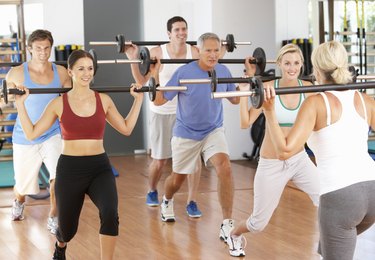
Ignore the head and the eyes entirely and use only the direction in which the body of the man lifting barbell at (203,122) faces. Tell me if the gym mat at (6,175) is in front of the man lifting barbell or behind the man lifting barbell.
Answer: behind

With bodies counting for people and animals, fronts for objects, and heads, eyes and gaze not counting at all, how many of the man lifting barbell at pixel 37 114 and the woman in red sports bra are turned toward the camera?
2

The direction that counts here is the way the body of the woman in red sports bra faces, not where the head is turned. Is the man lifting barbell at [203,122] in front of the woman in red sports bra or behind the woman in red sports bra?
behind

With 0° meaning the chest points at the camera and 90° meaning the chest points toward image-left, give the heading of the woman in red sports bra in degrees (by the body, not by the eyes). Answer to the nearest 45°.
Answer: approximately 0°

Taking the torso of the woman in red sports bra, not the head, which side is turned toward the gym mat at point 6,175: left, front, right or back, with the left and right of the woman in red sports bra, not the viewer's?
back

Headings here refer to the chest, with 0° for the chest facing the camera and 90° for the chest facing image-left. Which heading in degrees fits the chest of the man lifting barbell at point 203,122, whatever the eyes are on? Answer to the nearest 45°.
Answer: approximately 315°

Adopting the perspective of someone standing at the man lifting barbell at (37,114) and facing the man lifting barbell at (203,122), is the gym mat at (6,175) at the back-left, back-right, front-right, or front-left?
back-left

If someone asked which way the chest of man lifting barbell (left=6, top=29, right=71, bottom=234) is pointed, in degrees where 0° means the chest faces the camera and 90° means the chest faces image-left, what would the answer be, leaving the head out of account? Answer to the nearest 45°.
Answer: approximately 0°

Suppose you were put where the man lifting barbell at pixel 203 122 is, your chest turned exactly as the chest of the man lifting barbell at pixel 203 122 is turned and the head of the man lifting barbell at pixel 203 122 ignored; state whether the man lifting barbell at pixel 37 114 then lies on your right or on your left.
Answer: on your right
